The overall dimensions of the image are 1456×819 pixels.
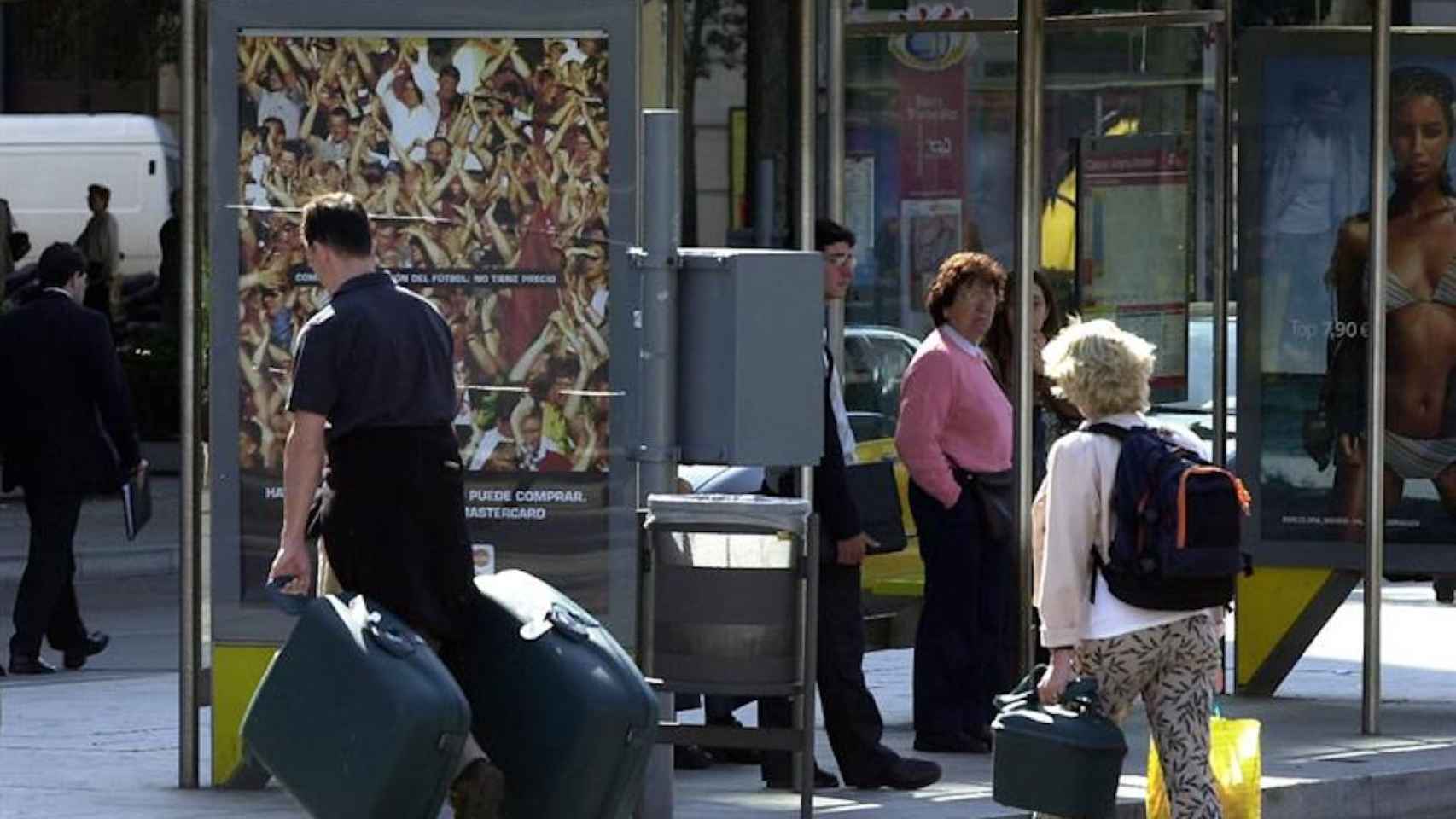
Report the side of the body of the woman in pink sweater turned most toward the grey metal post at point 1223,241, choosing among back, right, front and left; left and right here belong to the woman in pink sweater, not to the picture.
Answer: left

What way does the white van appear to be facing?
to the viewer's left

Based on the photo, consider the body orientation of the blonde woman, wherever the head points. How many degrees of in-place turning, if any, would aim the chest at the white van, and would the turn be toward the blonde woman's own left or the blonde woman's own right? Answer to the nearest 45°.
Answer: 0° — they already face it

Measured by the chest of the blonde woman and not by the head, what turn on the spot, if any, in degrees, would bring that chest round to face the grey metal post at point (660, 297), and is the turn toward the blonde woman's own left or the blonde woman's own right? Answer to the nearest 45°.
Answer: approximately 45° to the blonde woman's own left

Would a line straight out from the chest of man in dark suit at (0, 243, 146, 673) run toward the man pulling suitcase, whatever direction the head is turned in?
no

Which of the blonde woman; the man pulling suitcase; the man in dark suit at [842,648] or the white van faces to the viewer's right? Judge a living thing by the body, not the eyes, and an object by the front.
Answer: the man in dark suit

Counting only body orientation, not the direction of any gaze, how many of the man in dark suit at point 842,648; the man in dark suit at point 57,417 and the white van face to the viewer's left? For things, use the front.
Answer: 1

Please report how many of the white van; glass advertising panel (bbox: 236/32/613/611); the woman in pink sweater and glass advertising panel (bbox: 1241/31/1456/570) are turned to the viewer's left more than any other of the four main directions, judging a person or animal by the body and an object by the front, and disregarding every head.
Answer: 1

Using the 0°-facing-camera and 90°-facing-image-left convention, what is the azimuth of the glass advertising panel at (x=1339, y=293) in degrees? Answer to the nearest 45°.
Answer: approximately 0°

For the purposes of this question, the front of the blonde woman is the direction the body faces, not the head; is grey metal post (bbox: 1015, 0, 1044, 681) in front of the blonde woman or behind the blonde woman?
in front

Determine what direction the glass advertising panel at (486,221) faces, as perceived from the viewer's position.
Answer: facing the viewer

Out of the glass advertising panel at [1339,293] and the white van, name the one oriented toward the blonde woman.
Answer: the glass advertising panel

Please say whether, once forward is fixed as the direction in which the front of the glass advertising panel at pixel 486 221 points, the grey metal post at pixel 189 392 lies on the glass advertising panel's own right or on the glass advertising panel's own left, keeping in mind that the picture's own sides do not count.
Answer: on the glass advertising panel's own right

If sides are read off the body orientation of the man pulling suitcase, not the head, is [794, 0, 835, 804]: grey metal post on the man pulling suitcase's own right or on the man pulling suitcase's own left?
on the man pulling suitcase's own right

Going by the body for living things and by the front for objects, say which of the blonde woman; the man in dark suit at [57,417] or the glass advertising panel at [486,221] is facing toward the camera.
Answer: the glass advertising panel

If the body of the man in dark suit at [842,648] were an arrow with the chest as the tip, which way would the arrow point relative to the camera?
to the viewer's right
